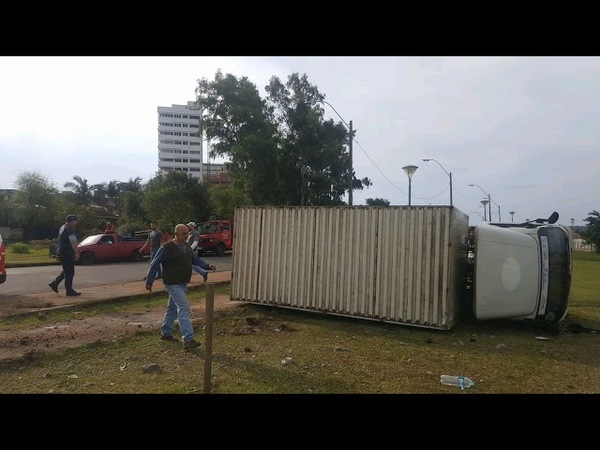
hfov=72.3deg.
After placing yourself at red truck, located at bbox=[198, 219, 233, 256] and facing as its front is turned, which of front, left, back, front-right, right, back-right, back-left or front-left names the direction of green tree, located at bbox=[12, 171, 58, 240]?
right

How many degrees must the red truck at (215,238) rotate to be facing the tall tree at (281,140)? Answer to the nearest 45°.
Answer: approximately 180°

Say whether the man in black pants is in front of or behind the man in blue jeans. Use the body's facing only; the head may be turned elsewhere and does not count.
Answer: behind

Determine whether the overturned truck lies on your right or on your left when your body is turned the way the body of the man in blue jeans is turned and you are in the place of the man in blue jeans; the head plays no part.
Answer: on your left

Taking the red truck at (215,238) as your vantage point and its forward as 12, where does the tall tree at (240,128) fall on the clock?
The tall tree is roughly at 5 o'clock from the red truck.

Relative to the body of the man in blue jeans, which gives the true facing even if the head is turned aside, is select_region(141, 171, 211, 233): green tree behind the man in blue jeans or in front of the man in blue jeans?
behind

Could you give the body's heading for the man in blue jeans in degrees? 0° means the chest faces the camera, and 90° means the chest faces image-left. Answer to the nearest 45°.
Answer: approximately 315°

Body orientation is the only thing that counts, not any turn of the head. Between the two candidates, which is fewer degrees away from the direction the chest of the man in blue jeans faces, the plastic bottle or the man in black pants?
the plastic bottle

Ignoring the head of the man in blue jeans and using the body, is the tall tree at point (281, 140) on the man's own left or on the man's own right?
on the man's own left
